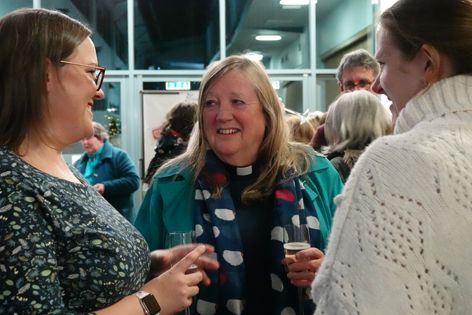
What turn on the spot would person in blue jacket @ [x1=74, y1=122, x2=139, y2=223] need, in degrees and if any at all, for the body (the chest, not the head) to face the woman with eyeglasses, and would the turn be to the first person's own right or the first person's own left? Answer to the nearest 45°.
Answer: approximately 45° to the first person's own left

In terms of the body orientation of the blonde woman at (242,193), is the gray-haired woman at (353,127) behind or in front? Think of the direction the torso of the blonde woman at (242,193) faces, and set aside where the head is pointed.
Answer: behind

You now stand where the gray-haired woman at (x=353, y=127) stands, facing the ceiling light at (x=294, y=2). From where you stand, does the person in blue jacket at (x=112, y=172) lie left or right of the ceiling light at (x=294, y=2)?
left

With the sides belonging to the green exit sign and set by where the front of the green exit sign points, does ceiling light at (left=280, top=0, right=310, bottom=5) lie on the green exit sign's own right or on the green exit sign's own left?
on the green exit sign's own left

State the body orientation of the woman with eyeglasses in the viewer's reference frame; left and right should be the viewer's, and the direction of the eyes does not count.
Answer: facing to the right of the viewer

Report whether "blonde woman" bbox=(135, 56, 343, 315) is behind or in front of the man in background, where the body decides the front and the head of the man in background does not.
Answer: in front

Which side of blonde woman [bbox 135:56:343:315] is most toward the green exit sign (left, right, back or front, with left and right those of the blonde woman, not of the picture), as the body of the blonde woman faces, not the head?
back

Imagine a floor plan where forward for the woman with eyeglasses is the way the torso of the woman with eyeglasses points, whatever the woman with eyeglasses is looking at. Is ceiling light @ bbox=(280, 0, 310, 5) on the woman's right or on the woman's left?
on the woman's left

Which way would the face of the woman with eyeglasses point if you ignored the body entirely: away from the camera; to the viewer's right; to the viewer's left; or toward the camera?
to the viewer's right

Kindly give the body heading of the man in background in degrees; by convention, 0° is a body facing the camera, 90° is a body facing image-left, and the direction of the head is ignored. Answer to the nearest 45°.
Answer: approximately 0°

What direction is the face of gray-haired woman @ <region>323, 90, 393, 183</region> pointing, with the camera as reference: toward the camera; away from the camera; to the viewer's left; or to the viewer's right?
away from the camera

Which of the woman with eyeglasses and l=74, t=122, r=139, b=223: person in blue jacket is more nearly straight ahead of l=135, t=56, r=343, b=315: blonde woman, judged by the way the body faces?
the woman with eyeglasses

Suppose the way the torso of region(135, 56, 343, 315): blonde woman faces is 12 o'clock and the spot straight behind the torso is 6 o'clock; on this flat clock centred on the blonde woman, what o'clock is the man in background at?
The man in background is roughly at 7 o'clock from the blonde woman.

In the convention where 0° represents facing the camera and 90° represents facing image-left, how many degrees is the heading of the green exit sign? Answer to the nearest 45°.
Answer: approximately 0°
